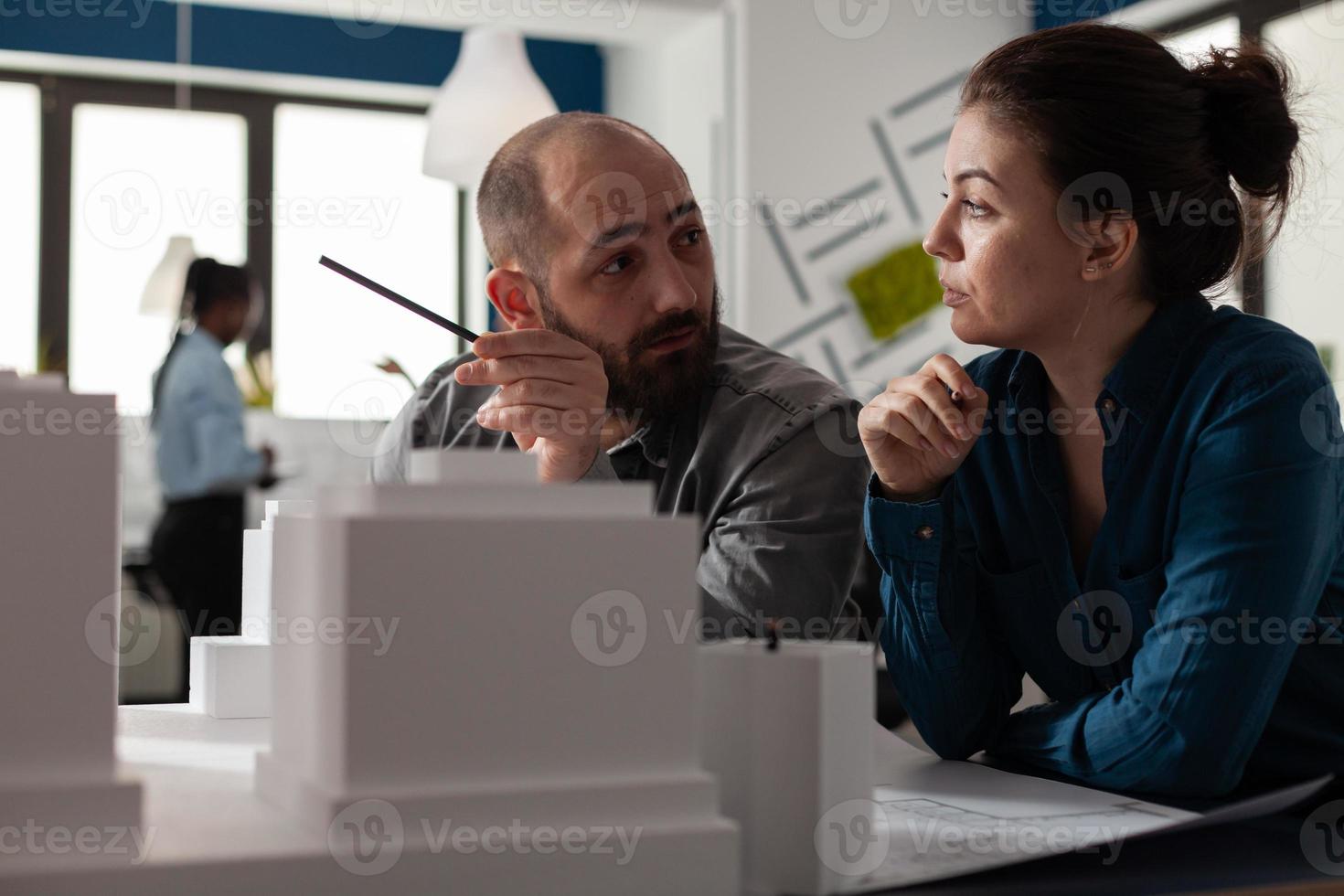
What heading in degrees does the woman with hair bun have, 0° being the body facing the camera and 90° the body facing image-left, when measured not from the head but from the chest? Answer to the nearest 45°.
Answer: approximately 45°

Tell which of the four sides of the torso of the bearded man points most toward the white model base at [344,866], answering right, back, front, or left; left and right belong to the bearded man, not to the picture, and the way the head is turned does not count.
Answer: front

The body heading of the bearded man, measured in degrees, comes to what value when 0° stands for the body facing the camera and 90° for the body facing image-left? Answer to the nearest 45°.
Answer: approximately 0°

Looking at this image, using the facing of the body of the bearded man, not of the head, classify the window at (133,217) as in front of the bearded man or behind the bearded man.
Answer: behind

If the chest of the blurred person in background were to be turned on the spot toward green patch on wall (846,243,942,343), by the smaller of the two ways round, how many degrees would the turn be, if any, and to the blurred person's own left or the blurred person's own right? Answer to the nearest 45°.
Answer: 0° — they already face it

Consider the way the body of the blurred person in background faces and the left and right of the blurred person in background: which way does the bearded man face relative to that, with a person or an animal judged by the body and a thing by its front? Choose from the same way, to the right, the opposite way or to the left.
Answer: to the right

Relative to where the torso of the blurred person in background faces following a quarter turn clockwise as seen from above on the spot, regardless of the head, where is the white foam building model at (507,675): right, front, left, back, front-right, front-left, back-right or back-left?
front

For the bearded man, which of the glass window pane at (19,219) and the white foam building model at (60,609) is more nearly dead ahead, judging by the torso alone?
the white foam building model

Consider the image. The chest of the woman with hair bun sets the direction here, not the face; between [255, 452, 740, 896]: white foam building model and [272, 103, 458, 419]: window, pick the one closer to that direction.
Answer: the white foam building model

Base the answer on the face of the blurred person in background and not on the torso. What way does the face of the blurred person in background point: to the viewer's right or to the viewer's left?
to the viewer's right

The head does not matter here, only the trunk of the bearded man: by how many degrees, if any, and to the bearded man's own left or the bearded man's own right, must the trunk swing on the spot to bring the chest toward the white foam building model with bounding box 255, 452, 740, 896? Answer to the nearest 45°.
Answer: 0° — they already face it

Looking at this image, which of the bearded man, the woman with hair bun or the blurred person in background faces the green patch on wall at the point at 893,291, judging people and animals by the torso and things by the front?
the blurred person in background

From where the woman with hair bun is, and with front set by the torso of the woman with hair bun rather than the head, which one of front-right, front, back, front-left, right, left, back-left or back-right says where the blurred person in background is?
right

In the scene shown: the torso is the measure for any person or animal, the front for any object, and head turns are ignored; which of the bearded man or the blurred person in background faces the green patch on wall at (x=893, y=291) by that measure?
the blurred person in background

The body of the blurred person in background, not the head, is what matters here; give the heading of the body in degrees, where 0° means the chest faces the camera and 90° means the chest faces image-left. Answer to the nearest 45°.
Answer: approximately 270°
